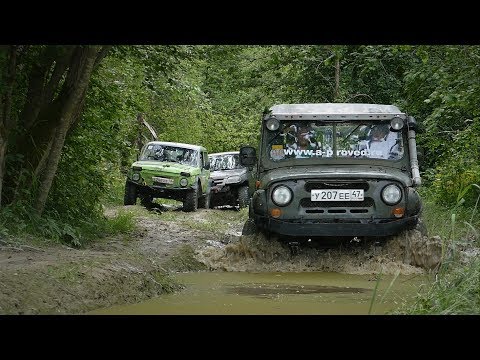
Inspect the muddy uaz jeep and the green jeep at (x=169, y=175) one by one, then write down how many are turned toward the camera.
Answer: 2

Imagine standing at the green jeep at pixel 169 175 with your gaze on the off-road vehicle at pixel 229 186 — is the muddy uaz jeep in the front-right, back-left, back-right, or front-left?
back-right

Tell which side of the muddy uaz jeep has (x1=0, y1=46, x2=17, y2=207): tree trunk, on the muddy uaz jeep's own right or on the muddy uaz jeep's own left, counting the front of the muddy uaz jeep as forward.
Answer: on the muddy uaz jeep's own right

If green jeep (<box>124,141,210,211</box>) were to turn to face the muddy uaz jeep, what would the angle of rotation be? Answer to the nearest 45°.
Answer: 0° — it already faces it

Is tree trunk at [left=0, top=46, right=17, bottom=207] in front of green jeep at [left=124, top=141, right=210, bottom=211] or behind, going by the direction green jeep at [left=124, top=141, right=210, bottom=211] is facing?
in front

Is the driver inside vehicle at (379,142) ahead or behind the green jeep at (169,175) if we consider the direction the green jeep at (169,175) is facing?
ahead

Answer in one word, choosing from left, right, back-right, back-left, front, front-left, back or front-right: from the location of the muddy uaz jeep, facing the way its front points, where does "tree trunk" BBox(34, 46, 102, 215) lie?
right

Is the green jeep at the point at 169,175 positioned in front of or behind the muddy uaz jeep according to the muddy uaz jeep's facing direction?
behind

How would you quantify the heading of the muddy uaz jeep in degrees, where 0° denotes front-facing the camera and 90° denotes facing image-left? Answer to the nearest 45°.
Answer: approximately 0°
